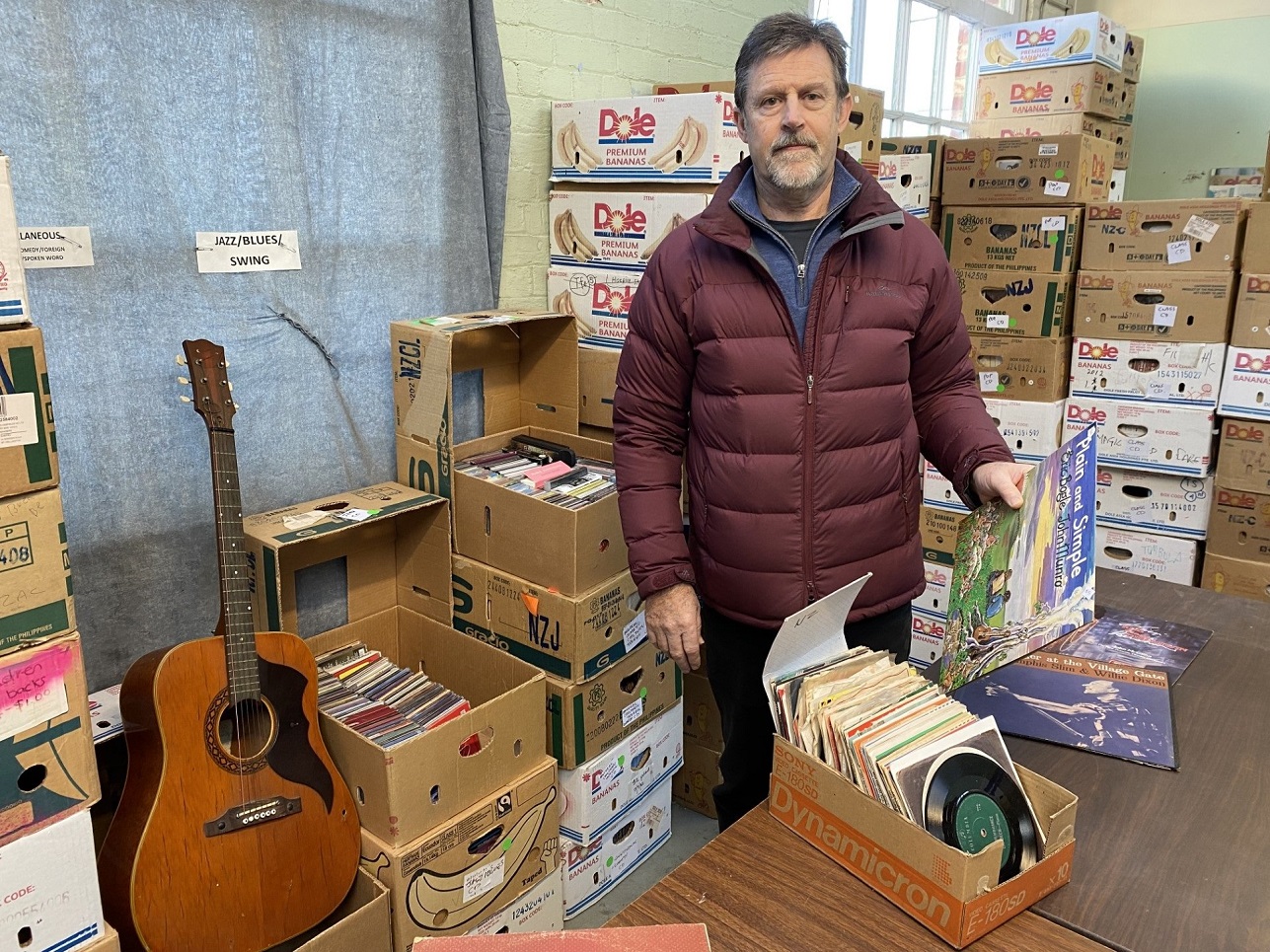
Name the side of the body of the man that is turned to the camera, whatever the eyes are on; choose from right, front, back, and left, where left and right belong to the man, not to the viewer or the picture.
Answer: front

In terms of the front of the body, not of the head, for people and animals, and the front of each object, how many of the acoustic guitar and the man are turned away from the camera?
0

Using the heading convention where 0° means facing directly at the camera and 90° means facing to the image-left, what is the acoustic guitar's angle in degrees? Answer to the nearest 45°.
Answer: approximately 315°

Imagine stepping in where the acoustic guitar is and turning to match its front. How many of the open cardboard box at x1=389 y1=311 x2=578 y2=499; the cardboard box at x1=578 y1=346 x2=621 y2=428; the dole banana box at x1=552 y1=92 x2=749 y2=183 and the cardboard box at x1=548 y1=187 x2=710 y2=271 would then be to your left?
4

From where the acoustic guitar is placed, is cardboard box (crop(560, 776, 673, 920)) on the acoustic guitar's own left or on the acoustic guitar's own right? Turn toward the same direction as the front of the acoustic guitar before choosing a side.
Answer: on the acoustic guitar's own left

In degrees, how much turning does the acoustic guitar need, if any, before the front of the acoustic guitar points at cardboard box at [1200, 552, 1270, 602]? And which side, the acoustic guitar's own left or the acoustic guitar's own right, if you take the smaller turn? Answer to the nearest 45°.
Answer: approximately 45° to the acoustic guitar's own left

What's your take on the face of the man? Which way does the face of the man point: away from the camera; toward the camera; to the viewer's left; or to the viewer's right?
toward the camera

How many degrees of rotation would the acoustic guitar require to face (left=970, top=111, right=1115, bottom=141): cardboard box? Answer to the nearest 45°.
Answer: approximately 90° to its left

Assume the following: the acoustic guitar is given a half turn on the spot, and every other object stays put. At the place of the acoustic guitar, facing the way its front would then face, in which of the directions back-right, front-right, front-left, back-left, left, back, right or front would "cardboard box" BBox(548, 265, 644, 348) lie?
right

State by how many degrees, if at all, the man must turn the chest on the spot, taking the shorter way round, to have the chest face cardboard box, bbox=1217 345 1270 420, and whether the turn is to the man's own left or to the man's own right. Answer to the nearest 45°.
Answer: approximately 135° to the man's own left

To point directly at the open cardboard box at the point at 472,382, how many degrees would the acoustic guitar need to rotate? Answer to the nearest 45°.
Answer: approximately 90° to its left

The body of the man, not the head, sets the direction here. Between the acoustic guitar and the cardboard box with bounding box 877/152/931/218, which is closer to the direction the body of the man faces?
the acoustic guitar
